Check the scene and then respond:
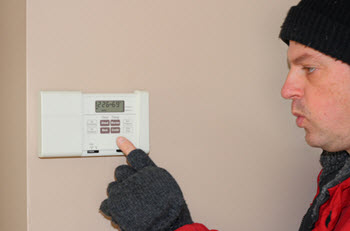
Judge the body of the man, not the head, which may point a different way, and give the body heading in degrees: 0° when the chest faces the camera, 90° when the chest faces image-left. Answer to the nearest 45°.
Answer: approximately 90°

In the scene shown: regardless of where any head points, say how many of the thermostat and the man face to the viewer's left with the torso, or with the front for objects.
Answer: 1

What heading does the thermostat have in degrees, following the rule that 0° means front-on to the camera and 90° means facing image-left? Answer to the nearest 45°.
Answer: approximately 0°

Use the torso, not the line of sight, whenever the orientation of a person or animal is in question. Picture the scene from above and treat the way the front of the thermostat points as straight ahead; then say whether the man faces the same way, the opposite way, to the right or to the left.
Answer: to the right

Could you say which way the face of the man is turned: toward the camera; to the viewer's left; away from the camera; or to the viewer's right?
to the viewer's left
